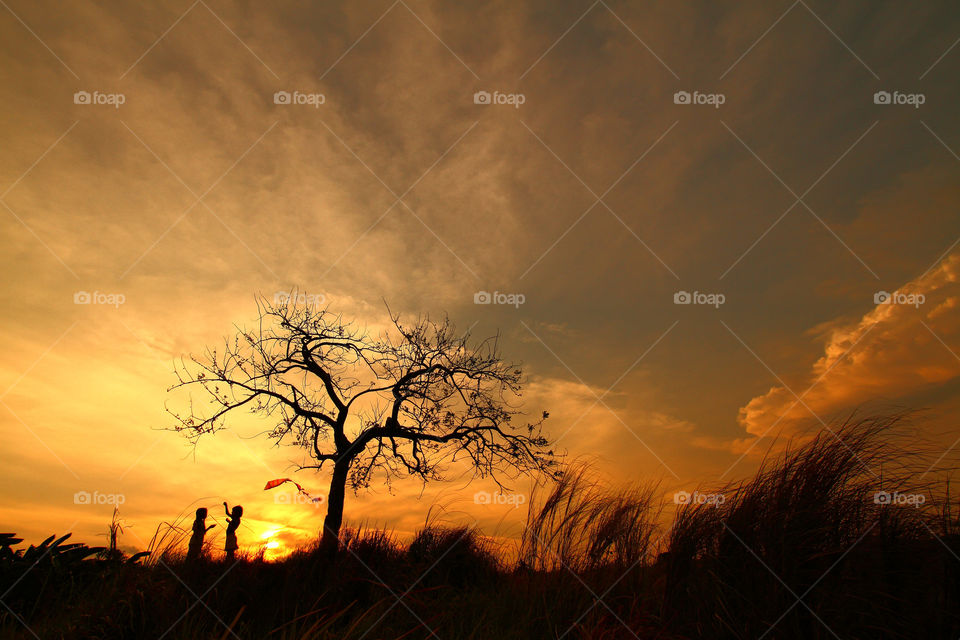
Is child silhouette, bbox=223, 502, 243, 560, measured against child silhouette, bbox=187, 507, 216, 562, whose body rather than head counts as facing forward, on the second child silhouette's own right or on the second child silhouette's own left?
on the second child silhouette's own left

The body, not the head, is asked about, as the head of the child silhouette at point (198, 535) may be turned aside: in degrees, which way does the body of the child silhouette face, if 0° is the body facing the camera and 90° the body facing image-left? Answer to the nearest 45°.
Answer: approximately 270°
